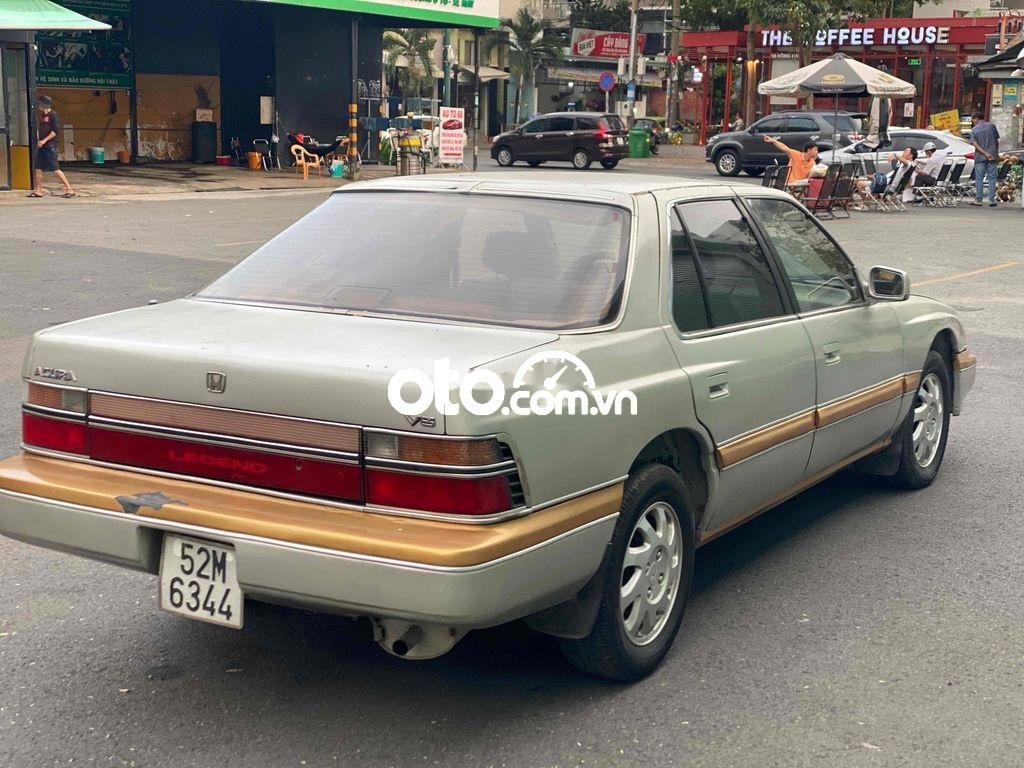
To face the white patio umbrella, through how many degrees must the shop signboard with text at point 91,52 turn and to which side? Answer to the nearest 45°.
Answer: approximately 45° to its left

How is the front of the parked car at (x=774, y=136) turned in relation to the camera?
facing to the left of the viewer

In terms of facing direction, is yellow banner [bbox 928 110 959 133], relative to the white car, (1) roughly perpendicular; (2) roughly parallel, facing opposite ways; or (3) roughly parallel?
roughly perpendicular

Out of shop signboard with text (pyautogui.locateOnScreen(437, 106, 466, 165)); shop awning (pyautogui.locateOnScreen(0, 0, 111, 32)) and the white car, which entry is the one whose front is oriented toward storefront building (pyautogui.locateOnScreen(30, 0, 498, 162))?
the white car

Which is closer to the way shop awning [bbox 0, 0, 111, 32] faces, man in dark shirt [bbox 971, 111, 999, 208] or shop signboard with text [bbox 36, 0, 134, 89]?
the man in dark shirt

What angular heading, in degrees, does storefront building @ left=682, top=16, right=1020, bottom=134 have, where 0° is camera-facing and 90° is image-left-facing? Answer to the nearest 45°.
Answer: approximately 0°

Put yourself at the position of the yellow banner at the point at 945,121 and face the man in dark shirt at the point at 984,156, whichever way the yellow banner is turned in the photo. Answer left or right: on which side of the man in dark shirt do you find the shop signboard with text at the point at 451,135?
right

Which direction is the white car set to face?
to the viewer's left

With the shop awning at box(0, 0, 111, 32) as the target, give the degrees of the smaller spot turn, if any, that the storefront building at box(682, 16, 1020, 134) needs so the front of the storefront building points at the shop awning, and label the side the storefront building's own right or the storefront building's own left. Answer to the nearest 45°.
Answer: approximately 45° to the storefront building's own right

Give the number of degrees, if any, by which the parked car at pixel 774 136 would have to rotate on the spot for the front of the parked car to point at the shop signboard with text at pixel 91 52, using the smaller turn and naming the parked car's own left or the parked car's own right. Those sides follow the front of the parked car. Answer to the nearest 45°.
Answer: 0° — it already faces it

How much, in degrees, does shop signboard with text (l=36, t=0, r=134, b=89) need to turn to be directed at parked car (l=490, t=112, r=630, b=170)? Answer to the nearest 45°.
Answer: approximately 90° to its left
